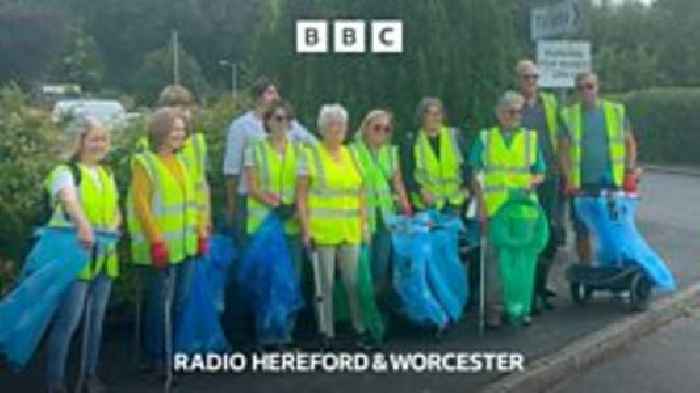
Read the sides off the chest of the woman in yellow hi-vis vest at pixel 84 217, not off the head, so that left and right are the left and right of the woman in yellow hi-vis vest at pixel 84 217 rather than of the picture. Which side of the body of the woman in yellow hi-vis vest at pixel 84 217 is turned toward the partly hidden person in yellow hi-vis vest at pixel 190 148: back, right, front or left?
left

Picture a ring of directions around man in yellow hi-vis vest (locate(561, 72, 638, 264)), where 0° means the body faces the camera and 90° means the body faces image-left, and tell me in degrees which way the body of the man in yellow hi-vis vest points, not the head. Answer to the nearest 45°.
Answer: approximately 0°

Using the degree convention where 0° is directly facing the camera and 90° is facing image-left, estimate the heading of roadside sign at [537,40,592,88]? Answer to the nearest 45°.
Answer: approximately 0°

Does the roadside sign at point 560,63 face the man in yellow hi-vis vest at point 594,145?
yes

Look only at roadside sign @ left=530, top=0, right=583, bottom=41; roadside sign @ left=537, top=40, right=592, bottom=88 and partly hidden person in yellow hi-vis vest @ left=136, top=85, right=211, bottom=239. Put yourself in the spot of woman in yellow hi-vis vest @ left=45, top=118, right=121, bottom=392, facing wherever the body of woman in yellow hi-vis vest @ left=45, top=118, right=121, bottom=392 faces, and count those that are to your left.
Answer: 3

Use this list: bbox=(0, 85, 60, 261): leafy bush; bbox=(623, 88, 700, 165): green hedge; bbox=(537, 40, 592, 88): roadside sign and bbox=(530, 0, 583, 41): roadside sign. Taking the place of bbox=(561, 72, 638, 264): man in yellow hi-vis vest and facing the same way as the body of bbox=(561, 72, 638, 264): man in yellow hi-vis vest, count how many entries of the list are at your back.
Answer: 3
